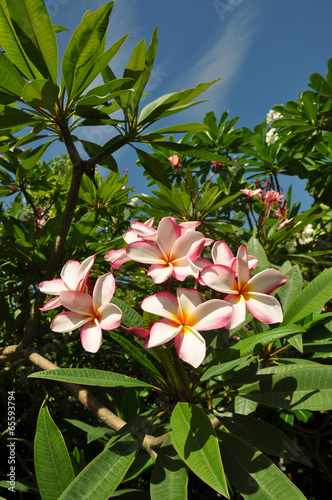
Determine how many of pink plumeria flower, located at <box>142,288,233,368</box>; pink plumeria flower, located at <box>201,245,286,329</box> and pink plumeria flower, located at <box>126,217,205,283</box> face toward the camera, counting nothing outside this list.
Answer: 3

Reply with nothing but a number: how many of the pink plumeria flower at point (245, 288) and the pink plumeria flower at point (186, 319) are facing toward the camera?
2

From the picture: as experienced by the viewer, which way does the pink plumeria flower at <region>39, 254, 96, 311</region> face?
facing the viewer and to the left of the viewer

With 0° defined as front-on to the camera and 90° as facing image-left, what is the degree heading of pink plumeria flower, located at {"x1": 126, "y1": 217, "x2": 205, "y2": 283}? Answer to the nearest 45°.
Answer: approximately 0°
